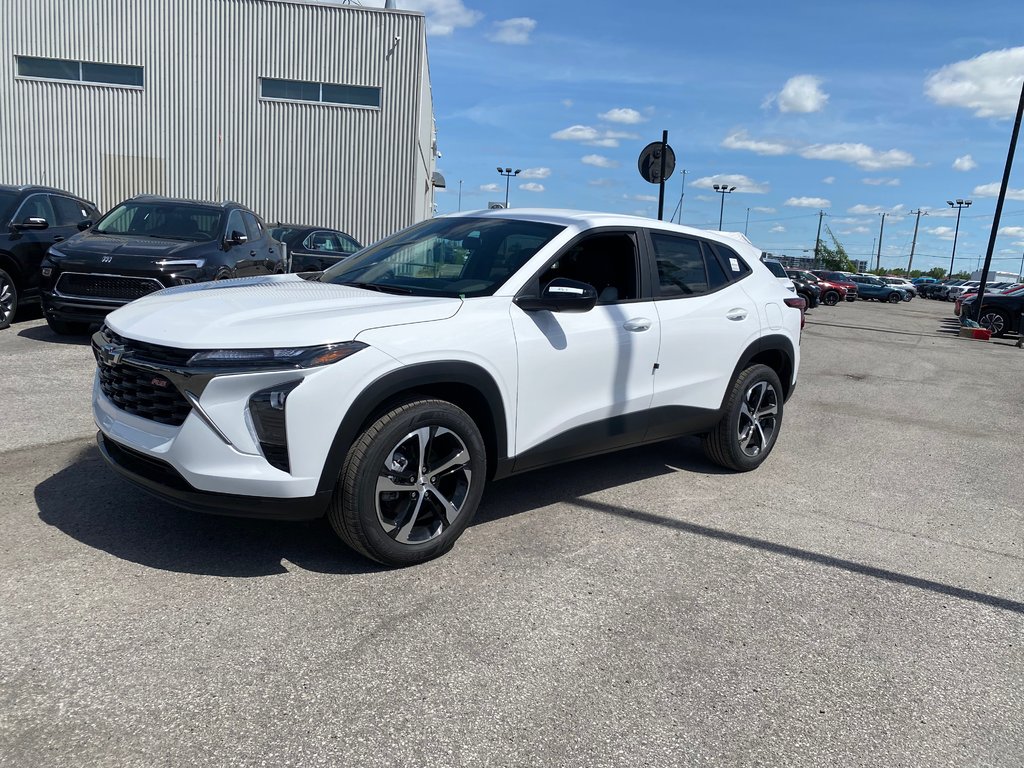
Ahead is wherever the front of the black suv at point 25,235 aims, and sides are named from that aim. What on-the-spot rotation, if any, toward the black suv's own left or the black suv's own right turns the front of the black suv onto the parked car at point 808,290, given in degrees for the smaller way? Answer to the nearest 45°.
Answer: approximately 135° to the black suv's own left

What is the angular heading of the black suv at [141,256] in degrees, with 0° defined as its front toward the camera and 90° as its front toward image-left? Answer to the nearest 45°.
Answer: approximately 45°

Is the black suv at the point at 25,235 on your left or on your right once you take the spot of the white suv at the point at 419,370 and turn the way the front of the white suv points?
on your right

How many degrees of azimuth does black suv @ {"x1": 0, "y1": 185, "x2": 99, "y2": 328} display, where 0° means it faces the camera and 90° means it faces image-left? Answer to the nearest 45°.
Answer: approximately 45°

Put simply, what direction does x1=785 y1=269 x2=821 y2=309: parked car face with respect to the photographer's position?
facing the viewer and to the right of the viewer

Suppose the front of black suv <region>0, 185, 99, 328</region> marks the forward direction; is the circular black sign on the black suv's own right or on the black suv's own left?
on the black suv's own left

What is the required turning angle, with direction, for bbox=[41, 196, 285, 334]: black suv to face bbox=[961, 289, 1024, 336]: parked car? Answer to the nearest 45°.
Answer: approximately 135° to its left

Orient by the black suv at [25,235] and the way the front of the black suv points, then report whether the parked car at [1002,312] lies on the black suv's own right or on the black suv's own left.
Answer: on the black suv's own left

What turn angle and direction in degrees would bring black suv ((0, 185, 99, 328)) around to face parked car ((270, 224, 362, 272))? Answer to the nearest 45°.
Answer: approximately 180°

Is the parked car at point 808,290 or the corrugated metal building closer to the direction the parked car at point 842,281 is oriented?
the parked car

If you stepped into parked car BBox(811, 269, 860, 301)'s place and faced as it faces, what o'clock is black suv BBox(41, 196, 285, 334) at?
The black suv is roughly at 2 o'clock from the parked car.

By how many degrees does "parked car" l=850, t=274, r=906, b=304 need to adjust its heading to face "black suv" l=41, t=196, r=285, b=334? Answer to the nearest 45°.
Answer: approximately 45° to its right
